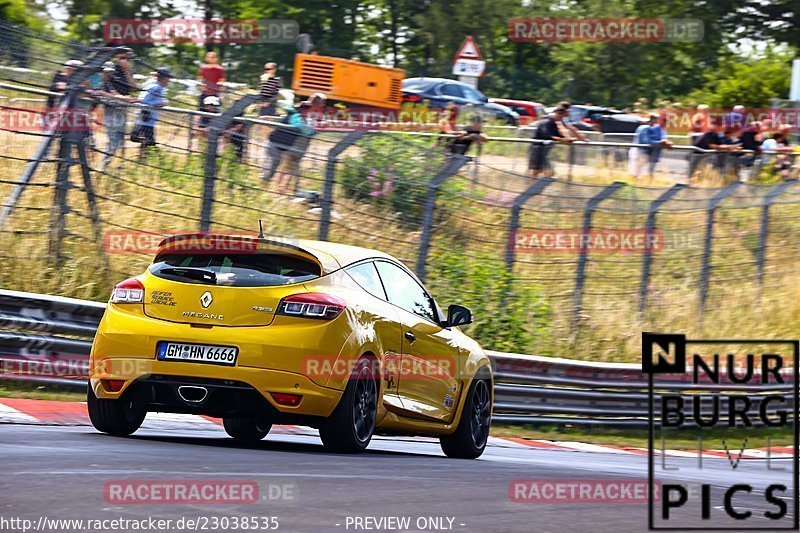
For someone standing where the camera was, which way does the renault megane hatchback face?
facing away from the viewer and to the right of the viewer

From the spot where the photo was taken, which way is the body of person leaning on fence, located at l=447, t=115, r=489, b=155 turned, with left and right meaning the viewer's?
facing the viewer and to the right of the viewer

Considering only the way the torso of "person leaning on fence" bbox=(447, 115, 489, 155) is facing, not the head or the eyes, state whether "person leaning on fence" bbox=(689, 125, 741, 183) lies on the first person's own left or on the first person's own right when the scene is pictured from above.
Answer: on the first person's own left

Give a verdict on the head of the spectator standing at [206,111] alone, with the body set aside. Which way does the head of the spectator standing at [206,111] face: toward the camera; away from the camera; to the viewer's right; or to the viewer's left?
toward the camera

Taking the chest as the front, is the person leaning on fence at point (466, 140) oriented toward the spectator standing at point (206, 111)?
no

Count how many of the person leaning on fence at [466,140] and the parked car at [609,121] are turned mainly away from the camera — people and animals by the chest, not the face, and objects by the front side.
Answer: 0

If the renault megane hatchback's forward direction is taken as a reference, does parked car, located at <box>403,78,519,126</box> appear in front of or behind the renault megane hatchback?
in front

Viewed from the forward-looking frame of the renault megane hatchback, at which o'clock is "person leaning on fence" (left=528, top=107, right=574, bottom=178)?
The person leaning on fence is roughly at 11 o'clock from the renault megane hatchback.

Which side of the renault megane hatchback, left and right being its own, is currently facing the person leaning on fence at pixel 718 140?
front

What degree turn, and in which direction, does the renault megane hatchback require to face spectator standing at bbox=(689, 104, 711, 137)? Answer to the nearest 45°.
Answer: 0° — it already faces them
